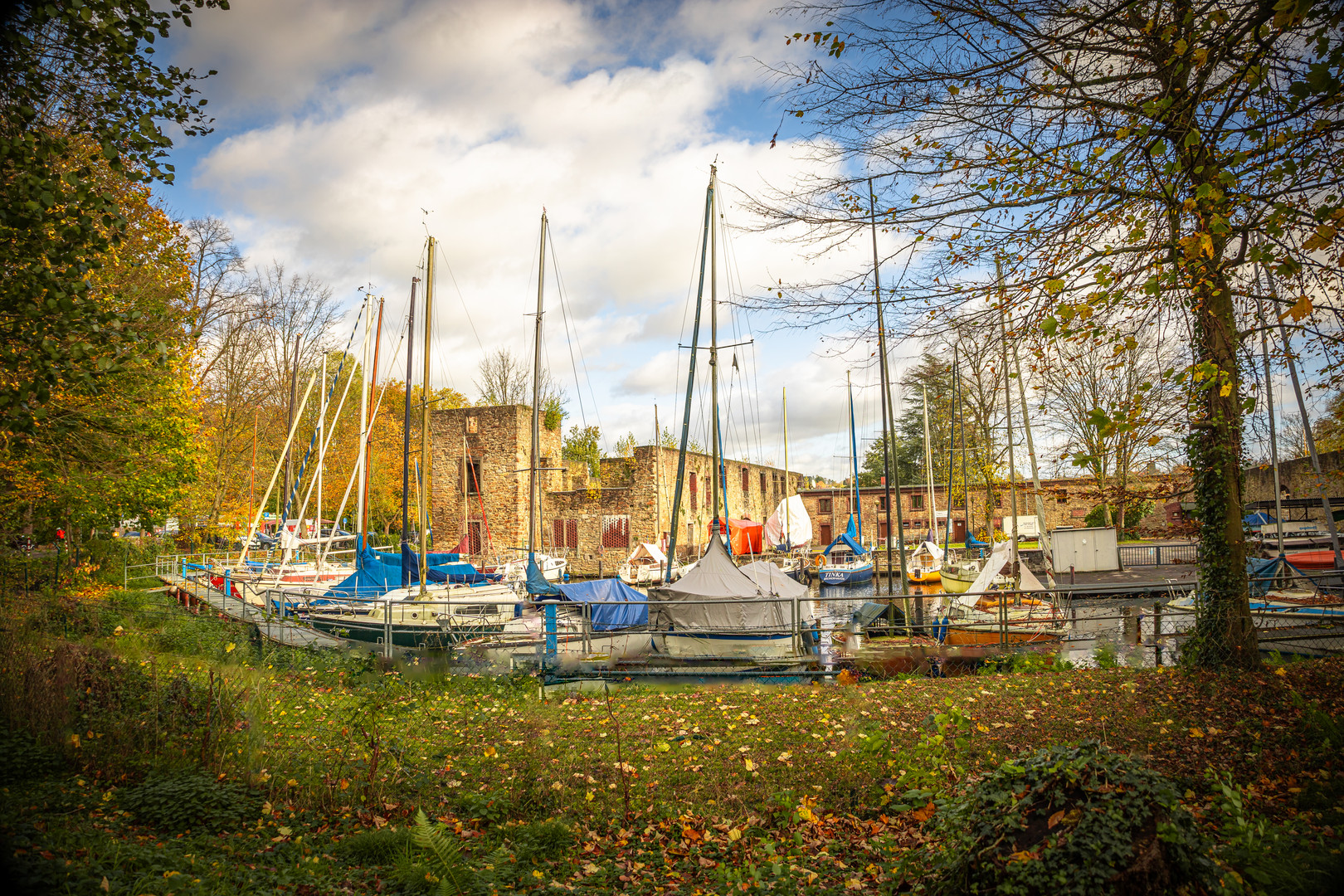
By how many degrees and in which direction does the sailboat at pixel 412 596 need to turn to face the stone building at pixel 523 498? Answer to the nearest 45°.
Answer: approximately 90° to its right

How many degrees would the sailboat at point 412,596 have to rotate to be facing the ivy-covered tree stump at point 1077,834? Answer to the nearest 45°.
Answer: approximately 90° to its left

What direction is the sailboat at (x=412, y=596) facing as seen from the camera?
to the viewer's left

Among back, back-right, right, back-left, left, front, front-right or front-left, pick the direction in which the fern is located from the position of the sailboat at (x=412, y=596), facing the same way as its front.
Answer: left

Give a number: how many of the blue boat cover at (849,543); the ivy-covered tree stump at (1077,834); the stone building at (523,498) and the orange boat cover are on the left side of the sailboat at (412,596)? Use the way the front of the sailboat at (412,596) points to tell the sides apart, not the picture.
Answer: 1

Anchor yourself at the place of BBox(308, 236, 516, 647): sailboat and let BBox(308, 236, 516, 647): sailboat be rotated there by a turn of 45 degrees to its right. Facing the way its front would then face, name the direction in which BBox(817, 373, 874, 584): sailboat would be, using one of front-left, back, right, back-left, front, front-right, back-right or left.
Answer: right

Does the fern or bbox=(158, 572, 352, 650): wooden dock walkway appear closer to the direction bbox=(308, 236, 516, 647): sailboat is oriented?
the wooden dock walkway

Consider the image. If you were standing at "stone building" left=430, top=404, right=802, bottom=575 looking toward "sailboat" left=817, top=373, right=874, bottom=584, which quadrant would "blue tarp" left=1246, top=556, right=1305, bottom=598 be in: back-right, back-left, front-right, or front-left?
front-right

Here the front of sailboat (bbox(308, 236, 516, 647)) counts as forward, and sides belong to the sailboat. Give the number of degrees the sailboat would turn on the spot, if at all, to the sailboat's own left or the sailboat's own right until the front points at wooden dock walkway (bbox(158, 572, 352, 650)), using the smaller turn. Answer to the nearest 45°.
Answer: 0° — it already faces it

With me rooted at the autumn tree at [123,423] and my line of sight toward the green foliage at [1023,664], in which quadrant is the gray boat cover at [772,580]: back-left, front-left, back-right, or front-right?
front-left

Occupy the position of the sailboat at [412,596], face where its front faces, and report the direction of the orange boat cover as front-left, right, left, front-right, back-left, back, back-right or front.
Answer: back-right
